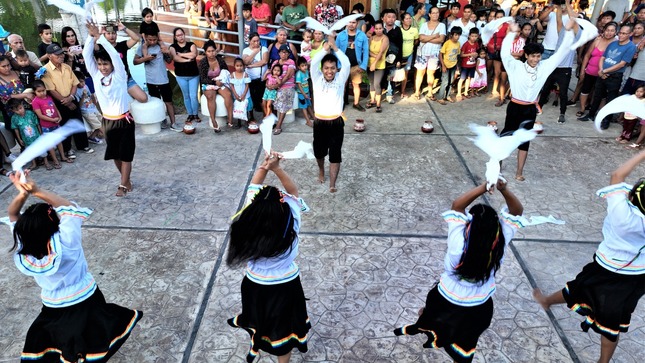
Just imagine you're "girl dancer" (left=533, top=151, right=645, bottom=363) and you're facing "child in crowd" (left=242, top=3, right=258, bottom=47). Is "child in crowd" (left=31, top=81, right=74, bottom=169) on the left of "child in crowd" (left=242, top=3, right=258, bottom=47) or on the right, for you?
left

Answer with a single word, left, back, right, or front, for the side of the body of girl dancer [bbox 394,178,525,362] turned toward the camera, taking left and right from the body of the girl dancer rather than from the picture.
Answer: back

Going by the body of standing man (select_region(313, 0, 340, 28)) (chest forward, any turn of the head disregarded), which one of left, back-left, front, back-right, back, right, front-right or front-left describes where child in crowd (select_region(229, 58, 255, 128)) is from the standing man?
front-right

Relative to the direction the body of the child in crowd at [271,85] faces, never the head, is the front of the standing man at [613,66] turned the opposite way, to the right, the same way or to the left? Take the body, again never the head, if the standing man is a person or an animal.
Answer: to the right

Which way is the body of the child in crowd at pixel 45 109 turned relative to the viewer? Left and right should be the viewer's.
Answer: facing the viewer and to the right of the viewer

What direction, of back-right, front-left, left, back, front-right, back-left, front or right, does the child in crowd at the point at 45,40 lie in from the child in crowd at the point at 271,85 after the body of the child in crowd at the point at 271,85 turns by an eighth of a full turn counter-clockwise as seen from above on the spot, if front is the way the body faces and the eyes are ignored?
back-right

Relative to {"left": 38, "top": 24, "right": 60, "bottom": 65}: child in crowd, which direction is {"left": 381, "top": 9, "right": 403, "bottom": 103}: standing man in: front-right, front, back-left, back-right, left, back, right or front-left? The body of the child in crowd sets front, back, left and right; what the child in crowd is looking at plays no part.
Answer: front-left

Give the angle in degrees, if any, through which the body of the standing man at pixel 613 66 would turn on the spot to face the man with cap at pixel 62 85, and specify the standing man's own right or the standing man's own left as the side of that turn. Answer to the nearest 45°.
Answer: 0° — they already face them

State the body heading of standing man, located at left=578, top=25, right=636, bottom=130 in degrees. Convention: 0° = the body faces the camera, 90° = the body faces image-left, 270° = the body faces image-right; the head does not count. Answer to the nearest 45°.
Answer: approximately 45°

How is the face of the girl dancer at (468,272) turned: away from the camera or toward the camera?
away from the camera

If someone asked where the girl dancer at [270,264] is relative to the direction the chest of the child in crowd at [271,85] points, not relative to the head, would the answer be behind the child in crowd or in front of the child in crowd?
in front

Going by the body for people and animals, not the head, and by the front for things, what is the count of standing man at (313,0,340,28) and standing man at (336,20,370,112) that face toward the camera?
2

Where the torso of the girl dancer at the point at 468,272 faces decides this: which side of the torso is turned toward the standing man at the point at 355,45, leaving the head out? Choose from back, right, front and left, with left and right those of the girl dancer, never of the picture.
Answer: front

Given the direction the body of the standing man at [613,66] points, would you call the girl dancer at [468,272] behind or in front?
in front

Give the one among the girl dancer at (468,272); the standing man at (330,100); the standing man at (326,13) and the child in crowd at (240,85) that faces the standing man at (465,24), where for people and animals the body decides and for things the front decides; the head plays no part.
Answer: the girl dancer
